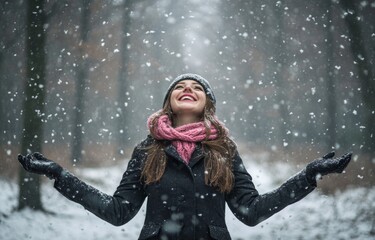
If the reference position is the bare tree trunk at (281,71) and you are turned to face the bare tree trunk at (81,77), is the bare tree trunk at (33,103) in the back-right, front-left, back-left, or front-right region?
front-left

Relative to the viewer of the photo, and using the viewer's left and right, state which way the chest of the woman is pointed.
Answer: facing the viewer

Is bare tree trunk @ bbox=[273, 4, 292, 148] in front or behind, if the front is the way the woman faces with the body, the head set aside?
behind

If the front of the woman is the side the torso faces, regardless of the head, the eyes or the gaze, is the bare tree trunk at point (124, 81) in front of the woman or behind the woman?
behind

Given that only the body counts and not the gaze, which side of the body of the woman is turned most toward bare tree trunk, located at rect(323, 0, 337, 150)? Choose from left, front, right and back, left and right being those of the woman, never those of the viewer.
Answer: back

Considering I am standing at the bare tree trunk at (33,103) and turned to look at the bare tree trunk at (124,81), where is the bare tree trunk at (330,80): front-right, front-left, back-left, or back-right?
front-right

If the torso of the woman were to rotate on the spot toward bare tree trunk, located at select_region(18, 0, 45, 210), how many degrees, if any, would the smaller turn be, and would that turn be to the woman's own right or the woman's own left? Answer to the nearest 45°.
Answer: approximately 135° to the woman's own right

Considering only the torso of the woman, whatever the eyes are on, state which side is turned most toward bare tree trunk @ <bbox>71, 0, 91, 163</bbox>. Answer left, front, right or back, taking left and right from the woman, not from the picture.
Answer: back

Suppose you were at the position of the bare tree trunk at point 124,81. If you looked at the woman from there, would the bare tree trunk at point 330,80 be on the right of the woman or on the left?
left
